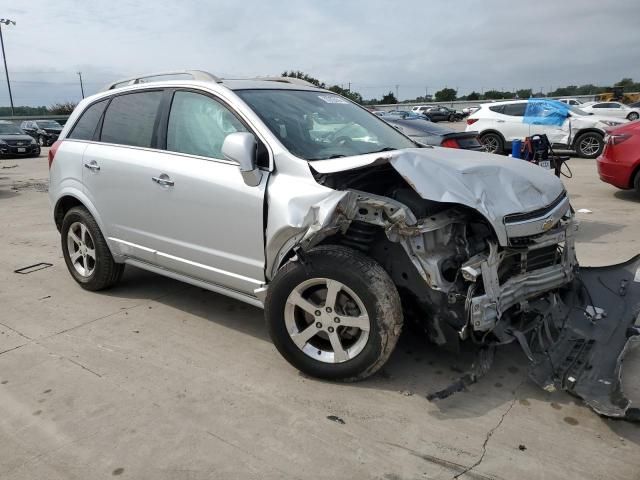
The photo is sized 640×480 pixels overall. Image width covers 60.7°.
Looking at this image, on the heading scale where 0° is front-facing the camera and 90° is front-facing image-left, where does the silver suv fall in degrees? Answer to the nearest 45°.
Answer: approximately 315°

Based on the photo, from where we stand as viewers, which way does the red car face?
facing to the right of the viewer

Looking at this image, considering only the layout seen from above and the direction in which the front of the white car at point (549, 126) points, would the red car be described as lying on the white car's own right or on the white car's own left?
on the white car's own right

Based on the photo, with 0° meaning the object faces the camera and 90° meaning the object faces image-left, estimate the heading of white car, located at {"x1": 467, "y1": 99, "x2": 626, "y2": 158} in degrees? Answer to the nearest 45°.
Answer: approximately 270°

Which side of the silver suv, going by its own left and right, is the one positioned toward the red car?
left

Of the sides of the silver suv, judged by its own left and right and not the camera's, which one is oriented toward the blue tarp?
left

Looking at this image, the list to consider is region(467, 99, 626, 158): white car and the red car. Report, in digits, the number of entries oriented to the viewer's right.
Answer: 2

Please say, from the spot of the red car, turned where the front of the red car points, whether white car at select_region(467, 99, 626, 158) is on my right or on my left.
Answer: on my left

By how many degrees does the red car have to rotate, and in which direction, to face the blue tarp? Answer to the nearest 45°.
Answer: approximately 90° to its left

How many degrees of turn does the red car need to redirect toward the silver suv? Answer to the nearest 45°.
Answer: approximately 90° to its right
